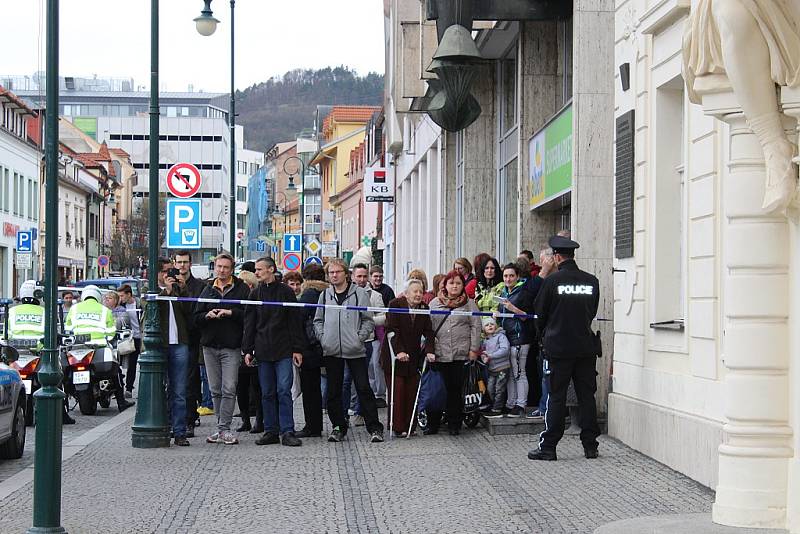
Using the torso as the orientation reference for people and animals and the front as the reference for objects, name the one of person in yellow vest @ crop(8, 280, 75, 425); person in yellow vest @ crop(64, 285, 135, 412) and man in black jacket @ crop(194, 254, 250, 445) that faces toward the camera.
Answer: the man in black jacket

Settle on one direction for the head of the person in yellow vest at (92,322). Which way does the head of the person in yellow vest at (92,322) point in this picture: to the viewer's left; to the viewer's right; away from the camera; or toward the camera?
away from the camera

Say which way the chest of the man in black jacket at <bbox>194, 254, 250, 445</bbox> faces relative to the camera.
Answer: toward the camera

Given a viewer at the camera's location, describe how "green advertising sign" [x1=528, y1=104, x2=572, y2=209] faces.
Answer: facing the viewer and to the left of the viewer

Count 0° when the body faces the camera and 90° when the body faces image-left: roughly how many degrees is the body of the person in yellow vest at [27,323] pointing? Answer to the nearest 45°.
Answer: approximately 180°

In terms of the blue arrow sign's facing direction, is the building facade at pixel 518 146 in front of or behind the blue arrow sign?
in front

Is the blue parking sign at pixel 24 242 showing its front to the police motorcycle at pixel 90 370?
yes

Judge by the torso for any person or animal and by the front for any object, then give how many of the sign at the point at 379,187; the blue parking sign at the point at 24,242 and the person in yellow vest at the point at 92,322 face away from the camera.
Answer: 1

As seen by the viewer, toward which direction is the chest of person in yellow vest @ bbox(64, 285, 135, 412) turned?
away from the camera

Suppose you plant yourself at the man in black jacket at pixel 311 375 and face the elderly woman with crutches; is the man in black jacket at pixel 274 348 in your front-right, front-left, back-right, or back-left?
back-right

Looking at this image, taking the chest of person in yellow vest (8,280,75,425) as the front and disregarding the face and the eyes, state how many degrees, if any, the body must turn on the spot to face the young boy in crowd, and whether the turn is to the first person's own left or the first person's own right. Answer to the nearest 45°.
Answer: approximately 135° to the first person's own right

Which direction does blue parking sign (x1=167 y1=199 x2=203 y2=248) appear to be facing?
toward the camera

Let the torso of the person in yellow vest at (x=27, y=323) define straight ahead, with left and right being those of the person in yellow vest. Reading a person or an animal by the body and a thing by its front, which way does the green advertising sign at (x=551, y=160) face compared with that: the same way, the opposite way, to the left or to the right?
to the left
